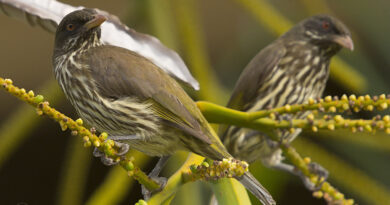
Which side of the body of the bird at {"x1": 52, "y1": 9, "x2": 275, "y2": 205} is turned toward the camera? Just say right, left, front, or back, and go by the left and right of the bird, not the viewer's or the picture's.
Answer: left

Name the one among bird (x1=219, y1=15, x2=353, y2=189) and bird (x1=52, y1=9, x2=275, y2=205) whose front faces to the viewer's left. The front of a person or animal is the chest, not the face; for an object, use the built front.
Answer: bird (x1=52, y1=9, x2=275, y2=205)

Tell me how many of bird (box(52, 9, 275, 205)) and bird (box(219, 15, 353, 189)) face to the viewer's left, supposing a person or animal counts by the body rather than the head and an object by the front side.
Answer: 1

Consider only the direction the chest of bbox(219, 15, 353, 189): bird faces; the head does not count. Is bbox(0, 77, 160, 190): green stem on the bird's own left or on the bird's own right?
on the bird's own right

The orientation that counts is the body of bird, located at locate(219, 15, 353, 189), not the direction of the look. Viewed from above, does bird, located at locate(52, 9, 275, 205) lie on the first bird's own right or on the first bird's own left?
on the first bird's own right

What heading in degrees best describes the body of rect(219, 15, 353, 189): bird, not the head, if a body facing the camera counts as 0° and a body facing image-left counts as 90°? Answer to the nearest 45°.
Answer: approximately 315°
